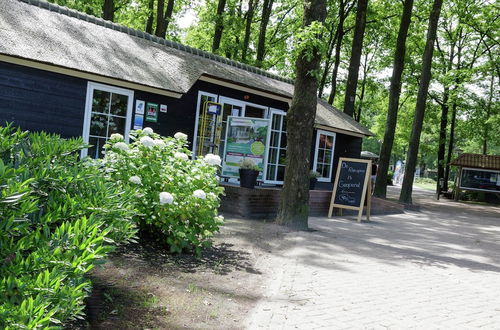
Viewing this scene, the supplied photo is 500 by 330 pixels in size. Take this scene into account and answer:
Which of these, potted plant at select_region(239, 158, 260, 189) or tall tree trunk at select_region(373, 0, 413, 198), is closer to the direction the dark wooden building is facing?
the potted plant

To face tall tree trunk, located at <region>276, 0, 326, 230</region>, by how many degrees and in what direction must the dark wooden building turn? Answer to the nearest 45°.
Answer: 0° — it already faces it

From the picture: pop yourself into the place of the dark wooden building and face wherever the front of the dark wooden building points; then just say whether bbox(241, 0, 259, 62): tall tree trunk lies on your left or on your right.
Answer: on your left

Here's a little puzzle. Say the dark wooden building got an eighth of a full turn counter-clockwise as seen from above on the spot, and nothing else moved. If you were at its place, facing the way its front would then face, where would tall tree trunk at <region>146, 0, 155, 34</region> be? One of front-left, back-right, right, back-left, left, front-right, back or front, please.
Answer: left

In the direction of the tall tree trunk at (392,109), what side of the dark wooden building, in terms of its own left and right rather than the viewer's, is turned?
left

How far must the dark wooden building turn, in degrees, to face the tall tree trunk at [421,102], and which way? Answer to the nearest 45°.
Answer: approximately 90° to its left

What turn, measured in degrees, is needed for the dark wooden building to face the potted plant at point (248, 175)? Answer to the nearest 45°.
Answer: approximately 45° to its left

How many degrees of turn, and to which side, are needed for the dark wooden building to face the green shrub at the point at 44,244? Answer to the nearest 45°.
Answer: approximately 45° to its right

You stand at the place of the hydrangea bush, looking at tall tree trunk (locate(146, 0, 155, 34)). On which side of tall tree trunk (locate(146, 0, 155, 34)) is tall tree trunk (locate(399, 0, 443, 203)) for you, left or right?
right

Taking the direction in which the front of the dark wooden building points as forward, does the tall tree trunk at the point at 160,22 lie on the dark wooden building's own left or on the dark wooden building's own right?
on the dark wooden building's own left

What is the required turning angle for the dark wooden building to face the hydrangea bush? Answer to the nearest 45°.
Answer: approximately 45° to its right

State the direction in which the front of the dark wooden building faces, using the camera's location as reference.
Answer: facing the viewer and to the right of the viewer

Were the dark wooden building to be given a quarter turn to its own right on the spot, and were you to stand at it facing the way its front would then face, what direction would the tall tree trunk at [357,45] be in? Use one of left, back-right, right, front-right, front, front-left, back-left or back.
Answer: back
